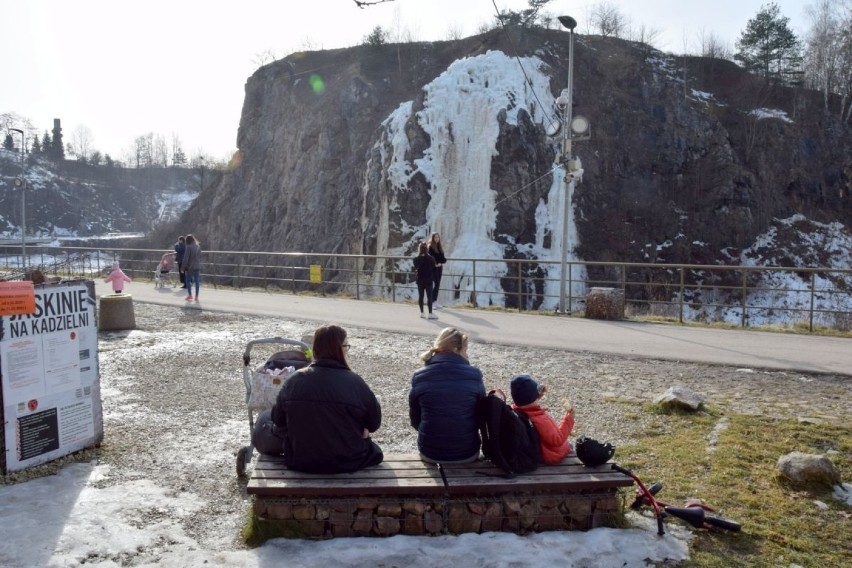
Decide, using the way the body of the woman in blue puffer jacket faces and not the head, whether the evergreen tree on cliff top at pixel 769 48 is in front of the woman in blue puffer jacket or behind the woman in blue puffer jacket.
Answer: in front

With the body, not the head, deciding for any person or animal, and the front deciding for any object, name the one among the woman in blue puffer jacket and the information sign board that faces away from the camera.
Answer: the woman in blue puffer jacket

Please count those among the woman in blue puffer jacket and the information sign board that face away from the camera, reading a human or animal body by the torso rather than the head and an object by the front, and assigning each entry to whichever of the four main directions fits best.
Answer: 1

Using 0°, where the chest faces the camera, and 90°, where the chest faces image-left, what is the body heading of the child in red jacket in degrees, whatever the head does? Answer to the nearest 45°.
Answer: approximately 225°

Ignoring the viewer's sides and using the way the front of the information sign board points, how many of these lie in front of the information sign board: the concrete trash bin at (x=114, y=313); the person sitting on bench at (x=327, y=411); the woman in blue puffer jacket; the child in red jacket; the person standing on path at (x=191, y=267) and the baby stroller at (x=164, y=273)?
3

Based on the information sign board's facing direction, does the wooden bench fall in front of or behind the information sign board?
in front

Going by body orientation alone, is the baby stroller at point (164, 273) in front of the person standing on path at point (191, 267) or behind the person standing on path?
in front

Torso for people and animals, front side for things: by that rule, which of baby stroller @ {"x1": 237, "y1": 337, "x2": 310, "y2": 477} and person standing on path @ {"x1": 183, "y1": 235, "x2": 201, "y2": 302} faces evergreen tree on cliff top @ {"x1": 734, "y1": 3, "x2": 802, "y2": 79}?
the baby stroller

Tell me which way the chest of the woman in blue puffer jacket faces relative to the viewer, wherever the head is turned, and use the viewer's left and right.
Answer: facing away from the viewer

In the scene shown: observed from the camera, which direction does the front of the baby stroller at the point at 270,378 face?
facing away from the viewer and to the right of the viewer

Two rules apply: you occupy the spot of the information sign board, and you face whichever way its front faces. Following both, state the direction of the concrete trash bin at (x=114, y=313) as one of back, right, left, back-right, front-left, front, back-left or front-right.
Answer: back-left
